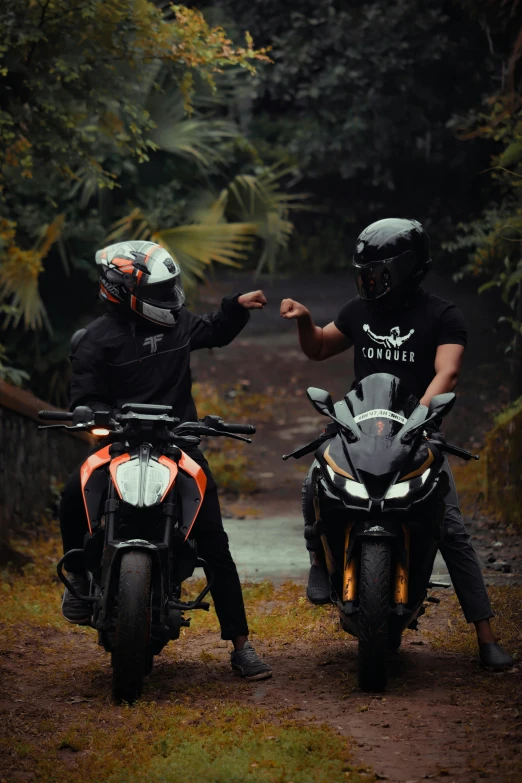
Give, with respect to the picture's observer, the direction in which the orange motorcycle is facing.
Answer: facing the viewer

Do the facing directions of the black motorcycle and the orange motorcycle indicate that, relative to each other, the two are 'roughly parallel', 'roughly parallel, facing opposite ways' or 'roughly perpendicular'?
roughly parallel

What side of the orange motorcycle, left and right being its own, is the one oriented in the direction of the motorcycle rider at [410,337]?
left

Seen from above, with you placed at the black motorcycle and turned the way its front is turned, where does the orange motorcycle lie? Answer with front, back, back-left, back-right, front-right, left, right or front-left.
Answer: right

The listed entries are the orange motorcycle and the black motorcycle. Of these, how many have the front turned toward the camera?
2

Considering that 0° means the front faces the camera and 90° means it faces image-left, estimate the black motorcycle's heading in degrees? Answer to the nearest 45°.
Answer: approximately 0°

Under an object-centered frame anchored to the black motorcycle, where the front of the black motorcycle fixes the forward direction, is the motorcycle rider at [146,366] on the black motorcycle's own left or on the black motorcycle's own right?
on the black motorcycle's own right

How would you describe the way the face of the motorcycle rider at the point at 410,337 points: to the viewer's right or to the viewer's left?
to the viewer's left

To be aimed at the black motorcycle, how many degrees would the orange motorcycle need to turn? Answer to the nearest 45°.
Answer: approximately 90° to its left
